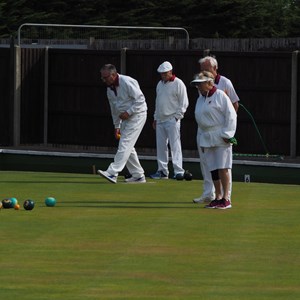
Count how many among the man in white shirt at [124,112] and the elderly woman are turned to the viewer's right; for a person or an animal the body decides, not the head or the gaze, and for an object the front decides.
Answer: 0

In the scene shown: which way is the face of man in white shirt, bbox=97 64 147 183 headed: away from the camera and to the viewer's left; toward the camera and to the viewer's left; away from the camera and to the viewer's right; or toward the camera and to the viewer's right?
toward the camera and to the viewer's left

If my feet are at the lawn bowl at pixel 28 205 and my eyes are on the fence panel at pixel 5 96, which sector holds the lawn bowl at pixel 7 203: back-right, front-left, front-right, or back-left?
front-left

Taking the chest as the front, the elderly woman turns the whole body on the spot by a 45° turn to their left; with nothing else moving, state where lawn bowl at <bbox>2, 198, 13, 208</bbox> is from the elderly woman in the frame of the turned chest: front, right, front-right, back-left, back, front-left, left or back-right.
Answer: right

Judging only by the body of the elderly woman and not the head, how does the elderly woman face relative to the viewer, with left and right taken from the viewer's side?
facing the viewer and to the left of the viewer

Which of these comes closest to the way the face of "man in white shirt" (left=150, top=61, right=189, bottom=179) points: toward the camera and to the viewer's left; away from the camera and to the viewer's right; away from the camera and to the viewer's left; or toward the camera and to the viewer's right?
toward the camera and to the viewer's left

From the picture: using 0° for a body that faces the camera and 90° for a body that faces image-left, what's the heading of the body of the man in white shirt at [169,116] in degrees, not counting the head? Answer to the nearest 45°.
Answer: approximately 45°

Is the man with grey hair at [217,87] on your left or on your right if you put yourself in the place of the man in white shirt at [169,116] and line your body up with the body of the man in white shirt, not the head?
on your left

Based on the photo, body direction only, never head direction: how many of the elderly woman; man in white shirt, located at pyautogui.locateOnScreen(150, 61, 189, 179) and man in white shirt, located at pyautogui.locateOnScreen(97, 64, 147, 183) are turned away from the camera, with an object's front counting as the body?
0

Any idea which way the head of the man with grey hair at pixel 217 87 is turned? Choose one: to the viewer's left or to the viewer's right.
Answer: to the viewer's left

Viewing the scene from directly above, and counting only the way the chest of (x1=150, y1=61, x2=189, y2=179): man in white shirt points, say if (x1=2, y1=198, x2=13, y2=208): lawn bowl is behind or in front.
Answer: in front
